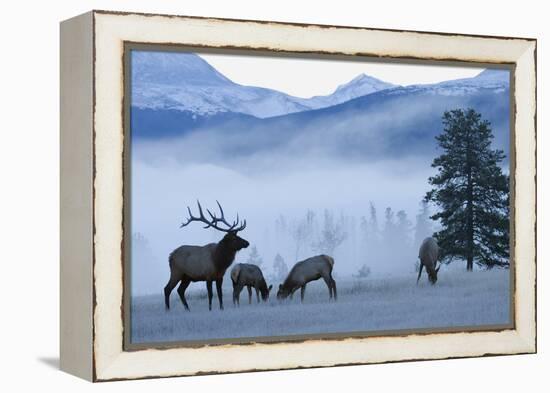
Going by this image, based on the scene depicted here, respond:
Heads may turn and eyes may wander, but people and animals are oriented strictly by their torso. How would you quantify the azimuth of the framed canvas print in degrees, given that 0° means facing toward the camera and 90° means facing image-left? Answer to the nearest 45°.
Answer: approximately 315°
